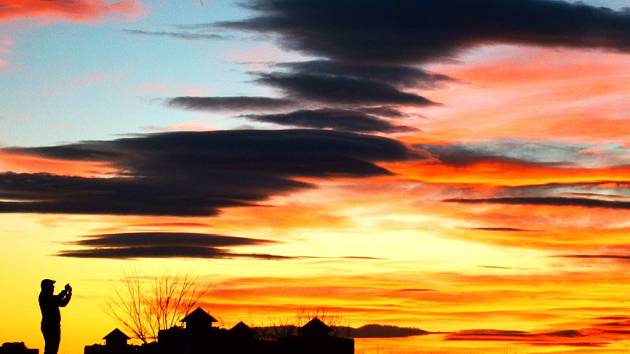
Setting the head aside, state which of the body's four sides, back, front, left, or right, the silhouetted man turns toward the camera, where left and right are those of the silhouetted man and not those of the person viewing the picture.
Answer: right
